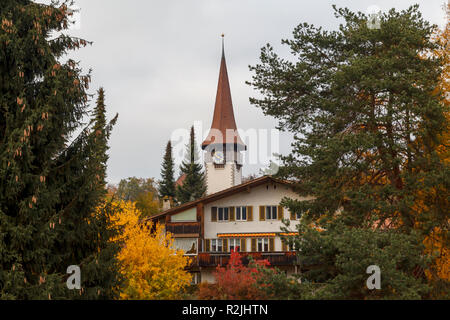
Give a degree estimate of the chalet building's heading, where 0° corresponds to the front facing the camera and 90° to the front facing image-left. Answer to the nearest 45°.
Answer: approximately 0°

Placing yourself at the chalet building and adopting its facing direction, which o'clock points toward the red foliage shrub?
The red foliage shrub is roughly at 12 o'clock from the chalet building.

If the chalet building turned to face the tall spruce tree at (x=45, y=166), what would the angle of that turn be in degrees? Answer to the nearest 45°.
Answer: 0° — it already faces it

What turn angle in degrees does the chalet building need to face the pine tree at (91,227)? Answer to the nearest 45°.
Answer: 0° — it already faces it

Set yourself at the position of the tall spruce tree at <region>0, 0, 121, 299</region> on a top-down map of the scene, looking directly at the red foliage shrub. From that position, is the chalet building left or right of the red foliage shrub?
left

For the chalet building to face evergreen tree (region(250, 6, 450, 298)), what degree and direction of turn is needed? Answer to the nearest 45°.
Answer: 0° — it already faces it
